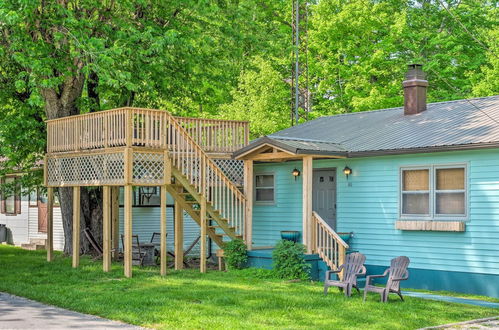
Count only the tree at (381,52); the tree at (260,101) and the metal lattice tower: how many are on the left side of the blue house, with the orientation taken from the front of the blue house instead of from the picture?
0

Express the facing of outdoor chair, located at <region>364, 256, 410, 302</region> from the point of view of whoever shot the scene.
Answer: facing the viewer and to the left of the viewer

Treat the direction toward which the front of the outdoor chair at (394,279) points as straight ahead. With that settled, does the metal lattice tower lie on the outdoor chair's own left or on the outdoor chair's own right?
on the outdoor chair's own right

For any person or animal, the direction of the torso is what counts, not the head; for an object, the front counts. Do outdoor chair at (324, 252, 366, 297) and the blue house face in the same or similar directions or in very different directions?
same or similar directions

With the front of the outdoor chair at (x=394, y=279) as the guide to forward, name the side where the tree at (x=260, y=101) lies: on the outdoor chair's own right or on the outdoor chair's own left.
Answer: on the outdoor chair's own right

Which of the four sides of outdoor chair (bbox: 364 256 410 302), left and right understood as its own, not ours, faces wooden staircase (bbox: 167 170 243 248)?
right

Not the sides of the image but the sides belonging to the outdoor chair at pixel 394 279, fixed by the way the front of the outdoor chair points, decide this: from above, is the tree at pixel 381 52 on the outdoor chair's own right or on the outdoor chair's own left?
on the outdoor chair's own right

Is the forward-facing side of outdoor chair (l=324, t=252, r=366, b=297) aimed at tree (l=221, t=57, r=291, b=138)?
no

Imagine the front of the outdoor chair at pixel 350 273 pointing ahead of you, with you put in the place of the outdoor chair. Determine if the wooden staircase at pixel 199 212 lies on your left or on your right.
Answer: on your right

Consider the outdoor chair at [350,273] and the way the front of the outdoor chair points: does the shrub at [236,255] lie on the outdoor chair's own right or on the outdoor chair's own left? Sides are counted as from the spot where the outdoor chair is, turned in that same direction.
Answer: on the outdoor chair's own right

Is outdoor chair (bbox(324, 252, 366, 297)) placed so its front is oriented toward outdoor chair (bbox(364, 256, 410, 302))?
no

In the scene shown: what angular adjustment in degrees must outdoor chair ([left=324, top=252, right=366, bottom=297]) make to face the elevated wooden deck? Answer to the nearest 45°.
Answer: approximately 90° to its right

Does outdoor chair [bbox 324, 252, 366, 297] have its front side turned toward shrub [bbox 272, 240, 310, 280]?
no

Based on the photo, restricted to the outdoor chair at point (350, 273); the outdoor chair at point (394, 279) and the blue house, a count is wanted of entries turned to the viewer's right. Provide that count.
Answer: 0

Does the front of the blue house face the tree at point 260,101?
no

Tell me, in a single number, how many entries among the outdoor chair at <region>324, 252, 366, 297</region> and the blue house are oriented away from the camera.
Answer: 0

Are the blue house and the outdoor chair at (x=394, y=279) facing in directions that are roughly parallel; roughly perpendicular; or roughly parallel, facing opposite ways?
roughly parallel

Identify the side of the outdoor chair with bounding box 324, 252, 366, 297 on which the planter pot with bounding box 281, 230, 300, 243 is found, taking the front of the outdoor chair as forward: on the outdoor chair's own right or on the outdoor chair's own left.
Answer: on the outdoor chair's own right

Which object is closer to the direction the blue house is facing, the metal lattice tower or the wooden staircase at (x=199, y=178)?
the wooden staircase

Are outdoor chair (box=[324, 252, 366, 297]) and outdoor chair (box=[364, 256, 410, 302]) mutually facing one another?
no
